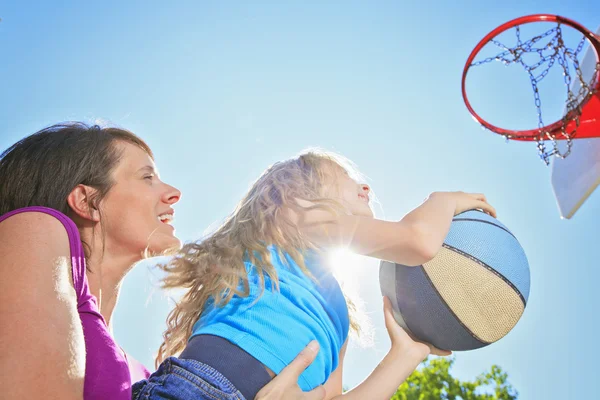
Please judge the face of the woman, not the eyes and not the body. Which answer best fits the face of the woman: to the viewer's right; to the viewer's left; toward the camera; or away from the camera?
to the viewer's right

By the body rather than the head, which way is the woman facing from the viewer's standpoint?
to the viewer's right

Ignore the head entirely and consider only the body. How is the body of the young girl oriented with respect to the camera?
to the viewer's right
